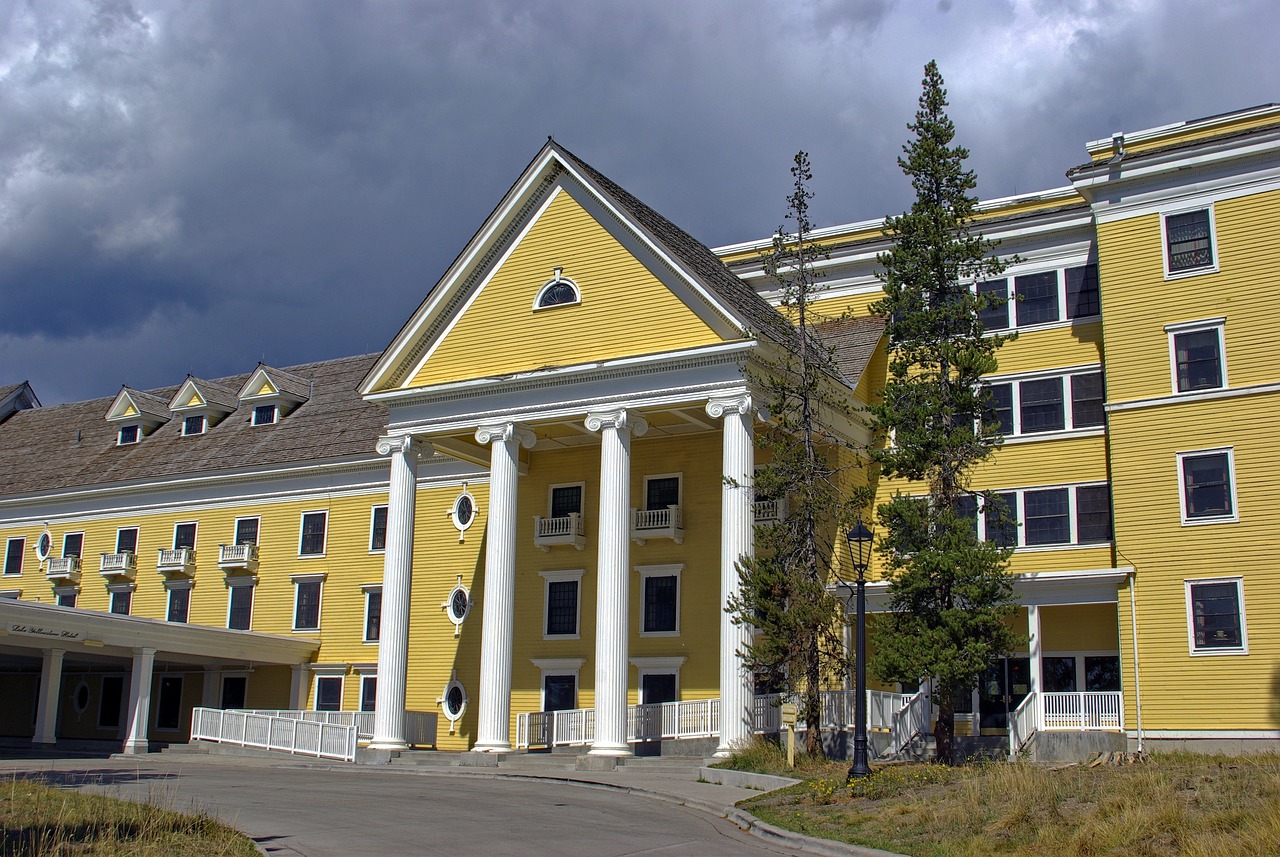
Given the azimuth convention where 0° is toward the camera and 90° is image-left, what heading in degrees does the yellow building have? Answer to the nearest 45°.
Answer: approximately 45°

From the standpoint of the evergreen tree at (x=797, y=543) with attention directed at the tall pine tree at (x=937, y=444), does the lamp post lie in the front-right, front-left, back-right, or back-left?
front-right
